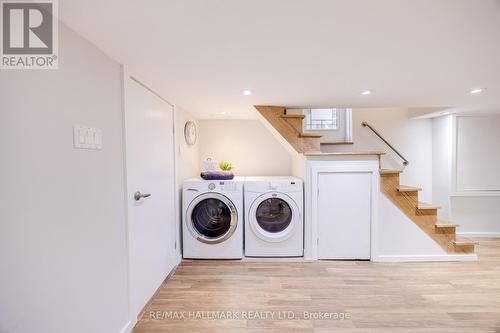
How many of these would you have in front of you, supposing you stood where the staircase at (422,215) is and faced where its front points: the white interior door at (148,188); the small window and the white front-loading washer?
0

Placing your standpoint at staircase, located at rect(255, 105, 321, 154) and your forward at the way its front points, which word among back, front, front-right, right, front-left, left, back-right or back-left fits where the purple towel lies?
back

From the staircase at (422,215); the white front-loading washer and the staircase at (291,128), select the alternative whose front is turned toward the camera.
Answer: the white front-loading washer

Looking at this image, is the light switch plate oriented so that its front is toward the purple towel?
no

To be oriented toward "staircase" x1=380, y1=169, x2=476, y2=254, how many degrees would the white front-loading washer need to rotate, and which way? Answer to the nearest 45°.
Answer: approximately 90° to its left

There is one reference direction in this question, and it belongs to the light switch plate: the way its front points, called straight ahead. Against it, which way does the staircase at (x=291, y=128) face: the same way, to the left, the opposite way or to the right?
the same way

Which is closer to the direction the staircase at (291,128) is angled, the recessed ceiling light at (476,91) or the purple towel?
the recessed ceiling light

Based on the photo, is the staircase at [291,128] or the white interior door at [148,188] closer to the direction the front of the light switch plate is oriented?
the staircase

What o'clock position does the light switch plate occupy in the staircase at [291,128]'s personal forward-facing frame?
The light switch plate is roughly at 4 o'clock from the staircase.

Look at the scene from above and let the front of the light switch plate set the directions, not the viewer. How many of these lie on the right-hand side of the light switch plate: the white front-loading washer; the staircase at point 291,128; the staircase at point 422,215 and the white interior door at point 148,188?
0

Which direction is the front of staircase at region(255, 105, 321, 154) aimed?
to the viewer's right

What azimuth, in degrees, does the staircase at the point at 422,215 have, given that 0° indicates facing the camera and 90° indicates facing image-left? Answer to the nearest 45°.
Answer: approximately 270°

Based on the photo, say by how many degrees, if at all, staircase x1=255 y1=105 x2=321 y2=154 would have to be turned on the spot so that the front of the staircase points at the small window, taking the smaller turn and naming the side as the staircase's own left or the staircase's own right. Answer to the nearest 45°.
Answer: approximately 45° to the staircase's own left

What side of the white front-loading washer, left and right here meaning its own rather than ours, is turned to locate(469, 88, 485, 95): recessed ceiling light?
left

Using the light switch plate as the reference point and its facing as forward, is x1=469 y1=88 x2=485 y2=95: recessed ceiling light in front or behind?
in front

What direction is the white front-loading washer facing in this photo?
toward the camera

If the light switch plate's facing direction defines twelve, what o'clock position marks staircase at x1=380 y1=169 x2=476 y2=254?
The staircase is roughly at 11 o'clock from the light switch plate.

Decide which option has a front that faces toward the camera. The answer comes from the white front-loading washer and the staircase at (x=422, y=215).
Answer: the white front-loading washer
